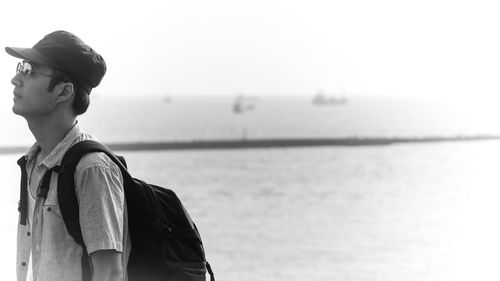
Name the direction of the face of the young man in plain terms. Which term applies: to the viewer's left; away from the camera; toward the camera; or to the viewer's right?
to the viewer's left

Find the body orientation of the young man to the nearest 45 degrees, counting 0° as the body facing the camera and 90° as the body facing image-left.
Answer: approximately 45°
